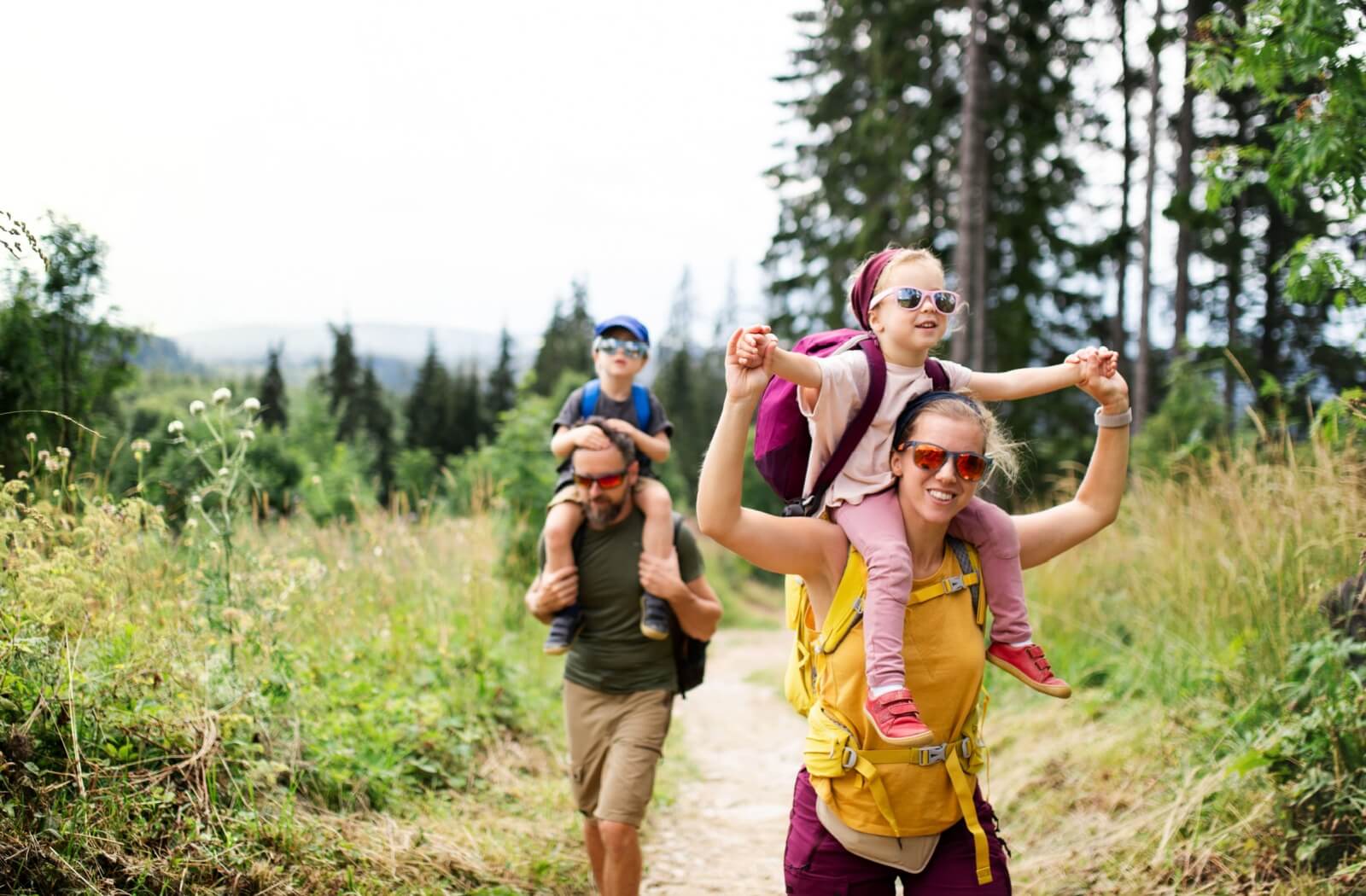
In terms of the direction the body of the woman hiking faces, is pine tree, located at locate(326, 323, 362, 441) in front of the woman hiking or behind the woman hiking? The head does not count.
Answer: behind

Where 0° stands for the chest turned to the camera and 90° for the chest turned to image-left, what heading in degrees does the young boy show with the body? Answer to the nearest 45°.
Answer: approximately 0°

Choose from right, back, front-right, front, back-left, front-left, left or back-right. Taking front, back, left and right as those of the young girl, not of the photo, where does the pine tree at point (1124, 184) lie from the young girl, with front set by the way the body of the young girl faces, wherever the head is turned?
back-left

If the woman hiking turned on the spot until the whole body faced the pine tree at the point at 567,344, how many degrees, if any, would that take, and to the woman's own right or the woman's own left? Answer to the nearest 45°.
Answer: approximately 135° to the woman's own left

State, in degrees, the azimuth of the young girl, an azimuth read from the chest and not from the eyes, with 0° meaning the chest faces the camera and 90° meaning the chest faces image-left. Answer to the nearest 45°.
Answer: approximately 315°
